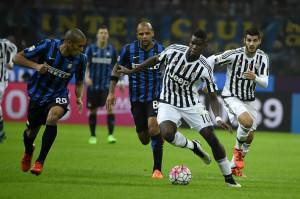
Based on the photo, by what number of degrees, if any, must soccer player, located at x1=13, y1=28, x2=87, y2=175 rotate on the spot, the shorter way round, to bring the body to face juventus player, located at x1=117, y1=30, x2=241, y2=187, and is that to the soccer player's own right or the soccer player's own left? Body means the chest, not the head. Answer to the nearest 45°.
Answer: approximately 45° to the soccer player's own left

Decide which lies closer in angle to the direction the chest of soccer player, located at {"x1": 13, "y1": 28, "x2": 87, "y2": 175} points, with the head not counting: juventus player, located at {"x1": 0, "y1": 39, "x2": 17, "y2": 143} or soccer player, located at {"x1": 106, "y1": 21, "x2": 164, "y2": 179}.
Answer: the soccer player

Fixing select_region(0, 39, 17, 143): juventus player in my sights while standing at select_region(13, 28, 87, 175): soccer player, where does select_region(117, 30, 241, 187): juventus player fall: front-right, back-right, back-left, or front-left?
back-right

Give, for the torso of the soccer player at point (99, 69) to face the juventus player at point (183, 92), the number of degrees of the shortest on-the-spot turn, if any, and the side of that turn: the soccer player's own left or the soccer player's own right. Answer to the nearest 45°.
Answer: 0° — they already face them

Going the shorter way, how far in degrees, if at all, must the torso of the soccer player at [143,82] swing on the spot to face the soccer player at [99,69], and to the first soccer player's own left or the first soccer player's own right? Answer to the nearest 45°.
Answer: approximately 180°

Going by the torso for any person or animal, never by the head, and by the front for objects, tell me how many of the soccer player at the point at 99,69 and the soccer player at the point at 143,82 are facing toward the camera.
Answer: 2

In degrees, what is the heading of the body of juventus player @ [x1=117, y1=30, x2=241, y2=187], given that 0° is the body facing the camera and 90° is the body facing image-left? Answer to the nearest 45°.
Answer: approximately 0°
